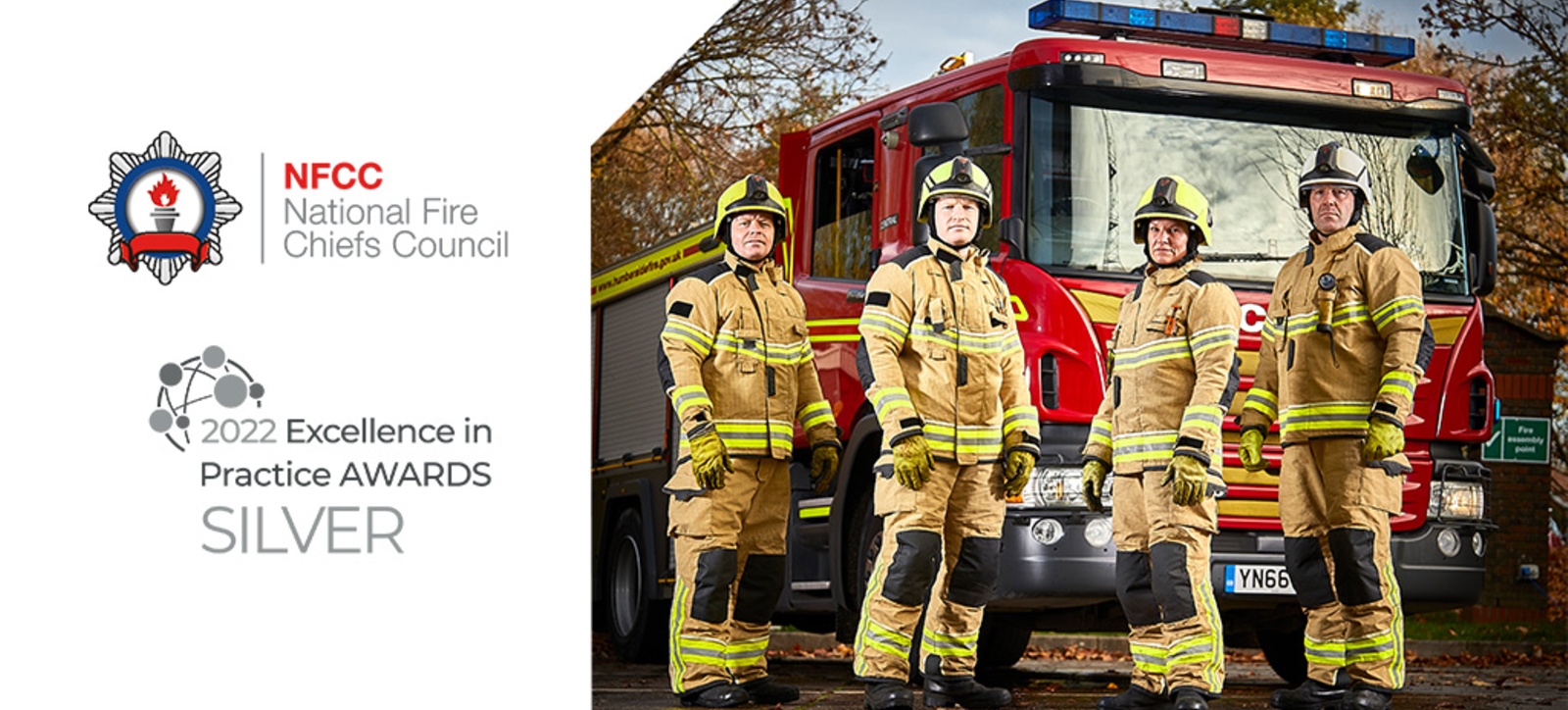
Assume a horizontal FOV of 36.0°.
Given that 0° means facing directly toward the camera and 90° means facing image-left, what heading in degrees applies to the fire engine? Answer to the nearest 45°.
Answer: approximately 315°

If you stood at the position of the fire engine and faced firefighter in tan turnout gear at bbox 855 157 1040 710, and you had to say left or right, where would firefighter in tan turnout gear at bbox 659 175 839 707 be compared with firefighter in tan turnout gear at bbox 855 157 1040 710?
right
